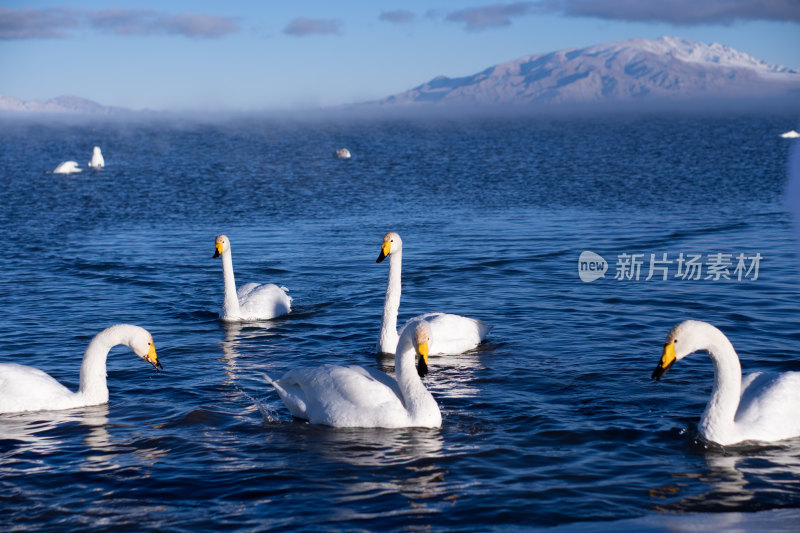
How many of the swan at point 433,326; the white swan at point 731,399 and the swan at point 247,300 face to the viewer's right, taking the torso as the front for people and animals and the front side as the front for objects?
0

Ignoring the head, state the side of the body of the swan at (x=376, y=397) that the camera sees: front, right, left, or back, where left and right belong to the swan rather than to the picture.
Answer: right

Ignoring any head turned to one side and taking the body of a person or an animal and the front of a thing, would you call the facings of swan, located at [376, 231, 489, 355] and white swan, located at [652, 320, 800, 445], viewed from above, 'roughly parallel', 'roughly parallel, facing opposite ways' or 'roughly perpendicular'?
roughly parallel

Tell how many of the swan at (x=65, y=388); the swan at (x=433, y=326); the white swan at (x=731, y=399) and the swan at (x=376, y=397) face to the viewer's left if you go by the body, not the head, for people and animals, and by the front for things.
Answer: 2

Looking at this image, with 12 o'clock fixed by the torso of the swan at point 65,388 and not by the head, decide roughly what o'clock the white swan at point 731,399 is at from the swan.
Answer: The white swan is roughly at 1 o'clock from the swan.

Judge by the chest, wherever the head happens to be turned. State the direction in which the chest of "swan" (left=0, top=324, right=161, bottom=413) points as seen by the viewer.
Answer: to the viewer's right

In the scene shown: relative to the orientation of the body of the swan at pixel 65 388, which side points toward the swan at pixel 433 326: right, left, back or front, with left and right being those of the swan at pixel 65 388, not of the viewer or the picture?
front

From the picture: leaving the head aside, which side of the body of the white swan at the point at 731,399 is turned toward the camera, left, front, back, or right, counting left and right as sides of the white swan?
left

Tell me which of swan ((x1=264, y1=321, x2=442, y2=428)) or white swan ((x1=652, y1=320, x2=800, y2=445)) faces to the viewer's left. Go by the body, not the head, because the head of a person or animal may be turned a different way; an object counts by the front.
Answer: the white swan

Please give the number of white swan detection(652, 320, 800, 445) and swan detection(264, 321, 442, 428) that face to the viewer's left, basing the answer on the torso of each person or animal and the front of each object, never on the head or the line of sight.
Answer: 1

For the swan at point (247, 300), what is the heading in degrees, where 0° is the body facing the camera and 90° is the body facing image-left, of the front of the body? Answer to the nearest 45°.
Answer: approximately 45°

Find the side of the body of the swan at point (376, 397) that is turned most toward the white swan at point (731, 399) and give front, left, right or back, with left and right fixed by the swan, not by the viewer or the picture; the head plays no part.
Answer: front

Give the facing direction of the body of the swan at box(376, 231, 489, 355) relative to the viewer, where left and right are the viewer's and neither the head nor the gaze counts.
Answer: facing to the left of the viewer

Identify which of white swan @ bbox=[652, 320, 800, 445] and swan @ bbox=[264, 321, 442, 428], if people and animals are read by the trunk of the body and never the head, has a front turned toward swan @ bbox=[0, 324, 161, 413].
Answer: the white swan

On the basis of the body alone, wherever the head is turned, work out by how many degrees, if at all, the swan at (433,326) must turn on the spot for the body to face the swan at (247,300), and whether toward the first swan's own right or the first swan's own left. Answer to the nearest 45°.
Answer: approximately 45° to the first swan's own right

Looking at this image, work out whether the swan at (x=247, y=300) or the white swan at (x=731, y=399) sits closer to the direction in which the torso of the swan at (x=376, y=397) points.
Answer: the white swan

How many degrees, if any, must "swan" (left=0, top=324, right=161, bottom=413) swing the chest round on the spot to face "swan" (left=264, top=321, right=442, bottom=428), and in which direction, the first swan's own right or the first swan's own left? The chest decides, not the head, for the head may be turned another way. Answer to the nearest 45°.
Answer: approximately 45° to the first swan's own right

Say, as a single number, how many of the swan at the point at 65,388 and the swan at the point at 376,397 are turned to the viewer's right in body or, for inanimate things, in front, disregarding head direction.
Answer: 2
